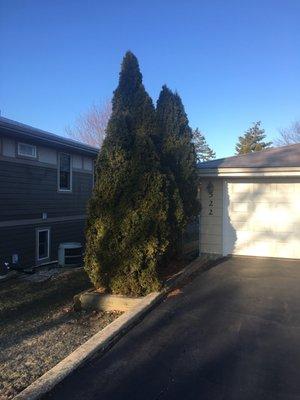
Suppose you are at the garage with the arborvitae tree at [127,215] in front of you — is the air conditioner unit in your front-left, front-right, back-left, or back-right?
front-right

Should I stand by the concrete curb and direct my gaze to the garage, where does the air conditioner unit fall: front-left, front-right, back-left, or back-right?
front-left

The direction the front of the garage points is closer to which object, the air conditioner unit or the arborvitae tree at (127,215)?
the arborvitae tree

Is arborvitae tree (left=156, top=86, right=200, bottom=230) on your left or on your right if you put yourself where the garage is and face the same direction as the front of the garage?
on your right

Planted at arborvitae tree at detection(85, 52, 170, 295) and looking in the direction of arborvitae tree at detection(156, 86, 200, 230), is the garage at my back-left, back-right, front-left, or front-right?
front-right

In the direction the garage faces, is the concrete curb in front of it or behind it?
in front

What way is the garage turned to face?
toward the camera

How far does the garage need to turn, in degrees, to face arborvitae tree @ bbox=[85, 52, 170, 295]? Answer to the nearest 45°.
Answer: approximately 45° to its right

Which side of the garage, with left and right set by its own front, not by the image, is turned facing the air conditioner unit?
right

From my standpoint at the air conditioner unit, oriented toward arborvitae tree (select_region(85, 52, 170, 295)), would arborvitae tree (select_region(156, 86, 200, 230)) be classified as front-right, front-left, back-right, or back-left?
front-left

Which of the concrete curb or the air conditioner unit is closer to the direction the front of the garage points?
the concrete curb
